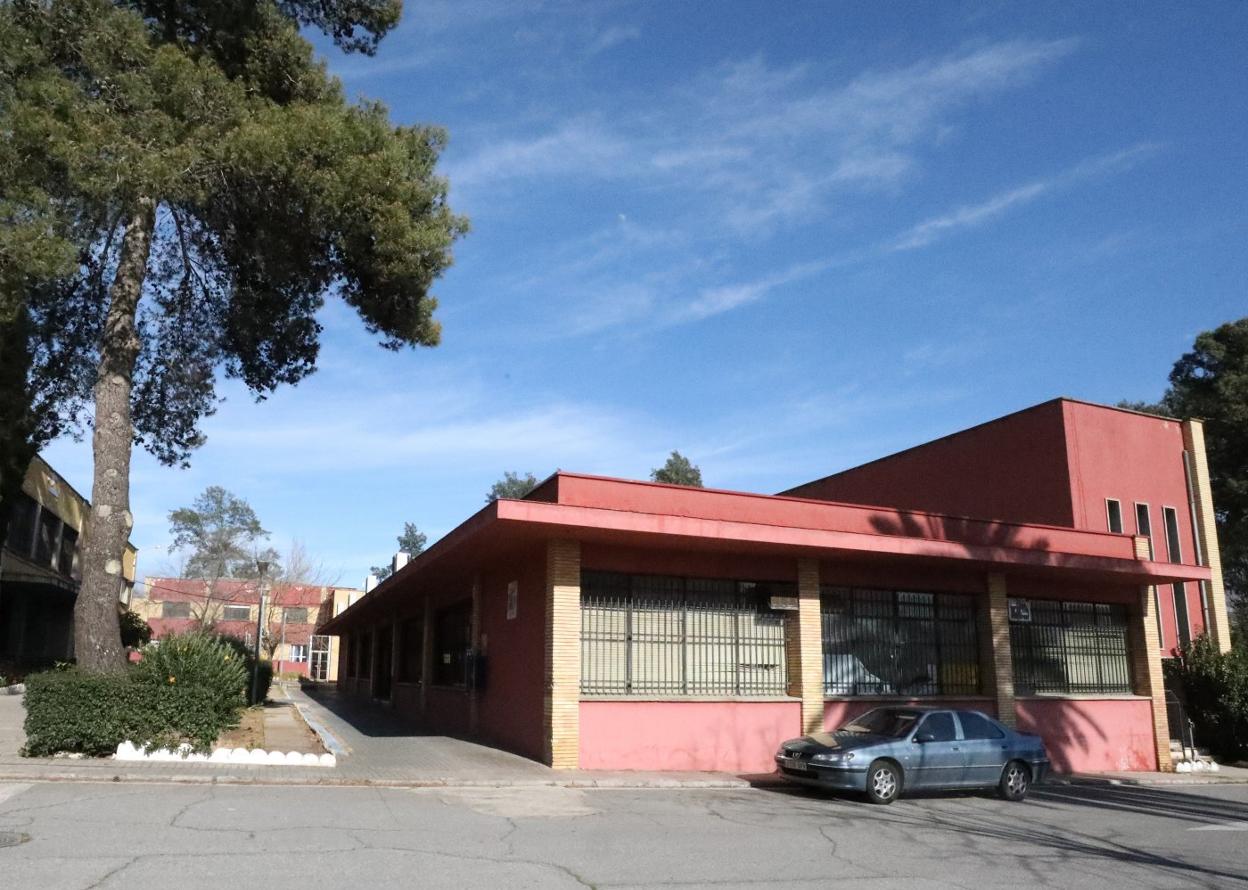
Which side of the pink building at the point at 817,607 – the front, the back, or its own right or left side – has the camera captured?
front

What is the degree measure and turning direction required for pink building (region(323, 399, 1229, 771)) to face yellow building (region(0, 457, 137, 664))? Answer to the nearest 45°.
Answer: approximately 135° to its right

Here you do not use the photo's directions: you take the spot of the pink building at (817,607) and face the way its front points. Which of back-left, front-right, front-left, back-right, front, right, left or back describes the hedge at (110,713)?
front-right

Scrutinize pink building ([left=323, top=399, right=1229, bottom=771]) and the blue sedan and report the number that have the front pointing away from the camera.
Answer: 0

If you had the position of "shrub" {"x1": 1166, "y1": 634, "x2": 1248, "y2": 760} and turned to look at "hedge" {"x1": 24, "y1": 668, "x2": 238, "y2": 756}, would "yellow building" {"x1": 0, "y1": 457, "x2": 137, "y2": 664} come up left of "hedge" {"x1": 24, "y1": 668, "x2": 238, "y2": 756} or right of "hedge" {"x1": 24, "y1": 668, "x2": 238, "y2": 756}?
right

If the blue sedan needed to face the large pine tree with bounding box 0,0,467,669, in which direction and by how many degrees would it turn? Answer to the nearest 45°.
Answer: approximately 45° to its right

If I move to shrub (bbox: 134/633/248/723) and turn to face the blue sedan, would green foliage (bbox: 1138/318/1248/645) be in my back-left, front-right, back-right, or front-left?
front-left

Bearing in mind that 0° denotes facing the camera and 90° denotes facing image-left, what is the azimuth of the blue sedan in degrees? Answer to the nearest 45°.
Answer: approximately 45°

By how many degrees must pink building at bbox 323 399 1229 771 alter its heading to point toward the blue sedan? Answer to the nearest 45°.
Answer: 0° — it already faces it

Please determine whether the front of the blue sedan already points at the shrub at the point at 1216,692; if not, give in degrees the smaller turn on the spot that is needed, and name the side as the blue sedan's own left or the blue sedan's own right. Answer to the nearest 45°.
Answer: approximately 180°

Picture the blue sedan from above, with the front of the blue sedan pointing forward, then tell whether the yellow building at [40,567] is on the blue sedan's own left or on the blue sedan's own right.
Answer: on the blue sedan's own right

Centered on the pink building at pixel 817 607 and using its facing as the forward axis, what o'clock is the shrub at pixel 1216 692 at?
The shrub is roughly at 8 o'clock from the pink building.

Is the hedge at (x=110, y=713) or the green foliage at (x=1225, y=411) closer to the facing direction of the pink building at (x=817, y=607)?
the hedge

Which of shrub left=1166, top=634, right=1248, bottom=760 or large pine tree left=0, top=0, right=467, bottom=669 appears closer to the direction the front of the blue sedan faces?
the large pine tree

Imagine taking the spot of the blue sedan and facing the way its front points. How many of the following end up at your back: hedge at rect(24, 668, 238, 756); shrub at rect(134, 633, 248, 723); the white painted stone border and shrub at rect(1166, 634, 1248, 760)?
1

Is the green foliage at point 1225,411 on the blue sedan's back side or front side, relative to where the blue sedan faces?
on the back side

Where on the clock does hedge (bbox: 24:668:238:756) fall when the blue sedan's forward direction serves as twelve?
The hedge is roughly at 1 o'clock from the blue sedan.

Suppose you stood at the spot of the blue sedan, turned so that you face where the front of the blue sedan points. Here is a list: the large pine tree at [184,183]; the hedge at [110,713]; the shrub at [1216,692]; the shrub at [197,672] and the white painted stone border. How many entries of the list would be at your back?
1
